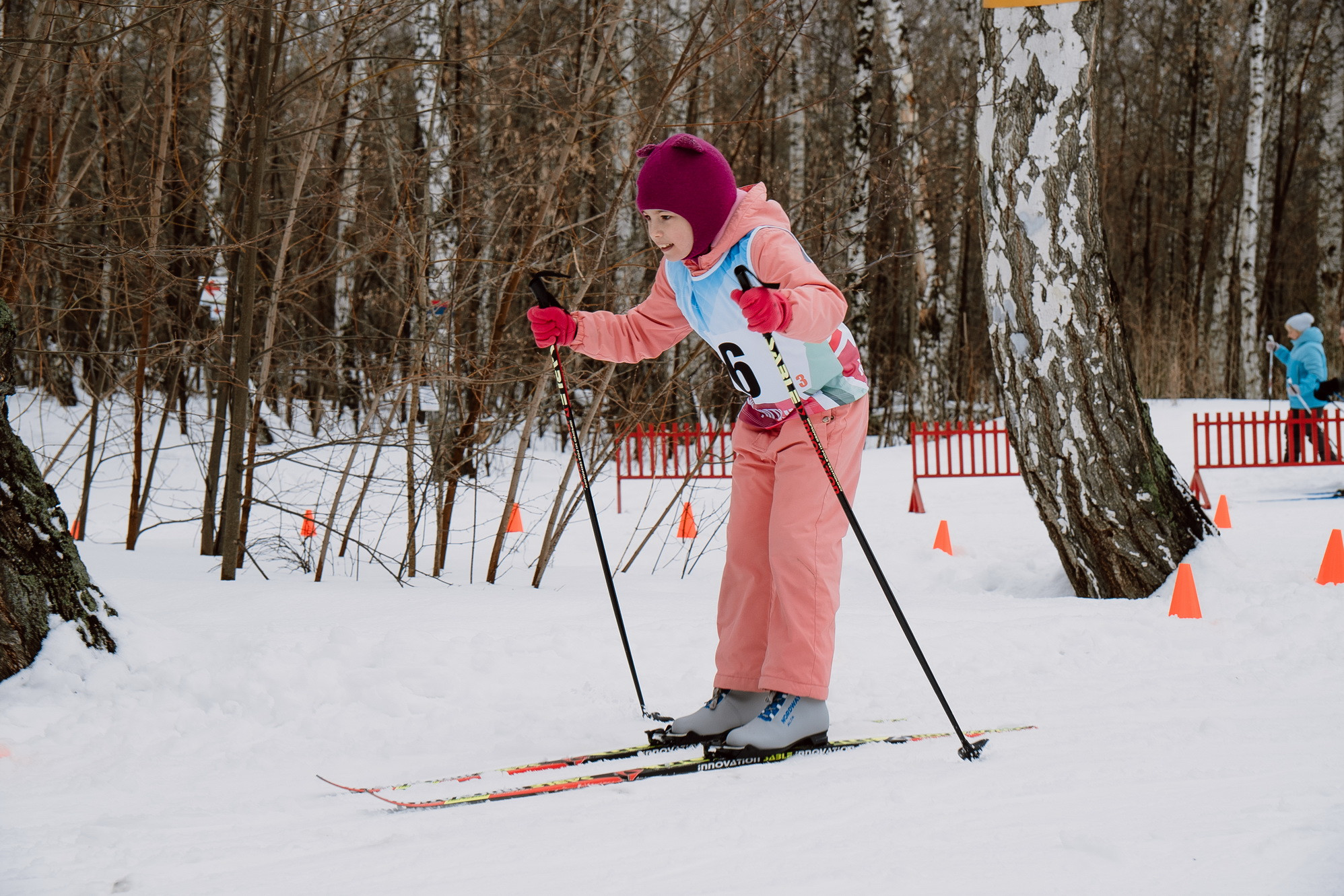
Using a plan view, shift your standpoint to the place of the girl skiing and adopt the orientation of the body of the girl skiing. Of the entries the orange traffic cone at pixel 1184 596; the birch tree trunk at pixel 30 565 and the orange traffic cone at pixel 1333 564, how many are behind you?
2

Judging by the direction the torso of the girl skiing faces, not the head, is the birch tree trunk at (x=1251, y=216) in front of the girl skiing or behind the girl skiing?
behind

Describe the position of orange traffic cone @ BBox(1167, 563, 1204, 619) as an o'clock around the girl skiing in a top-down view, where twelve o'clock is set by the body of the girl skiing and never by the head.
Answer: The orange traffic cone is roughly at 6 o'clock from the girl skiing.

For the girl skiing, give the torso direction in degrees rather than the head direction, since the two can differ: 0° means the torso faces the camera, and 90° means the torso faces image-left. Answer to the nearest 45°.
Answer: approximately 45°

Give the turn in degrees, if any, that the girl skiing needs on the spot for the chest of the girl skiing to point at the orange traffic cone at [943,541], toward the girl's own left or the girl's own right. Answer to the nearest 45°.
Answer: approximately 135° to the girl's own right

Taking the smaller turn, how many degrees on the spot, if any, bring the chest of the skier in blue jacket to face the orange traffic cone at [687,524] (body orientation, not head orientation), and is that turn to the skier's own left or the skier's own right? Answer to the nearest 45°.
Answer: approximately 45° to the skier's own left

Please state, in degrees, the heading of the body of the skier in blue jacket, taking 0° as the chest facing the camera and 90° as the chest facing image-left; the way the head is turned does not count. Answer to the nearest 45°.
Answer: approximately 90°

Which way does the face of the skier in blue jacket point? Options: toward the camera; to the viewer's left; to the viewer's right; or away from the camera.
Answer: to the viewer's left

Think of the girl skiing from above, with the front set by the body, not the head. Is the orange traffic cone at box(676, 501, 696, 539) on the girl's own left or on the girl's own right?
on the girl's own right
